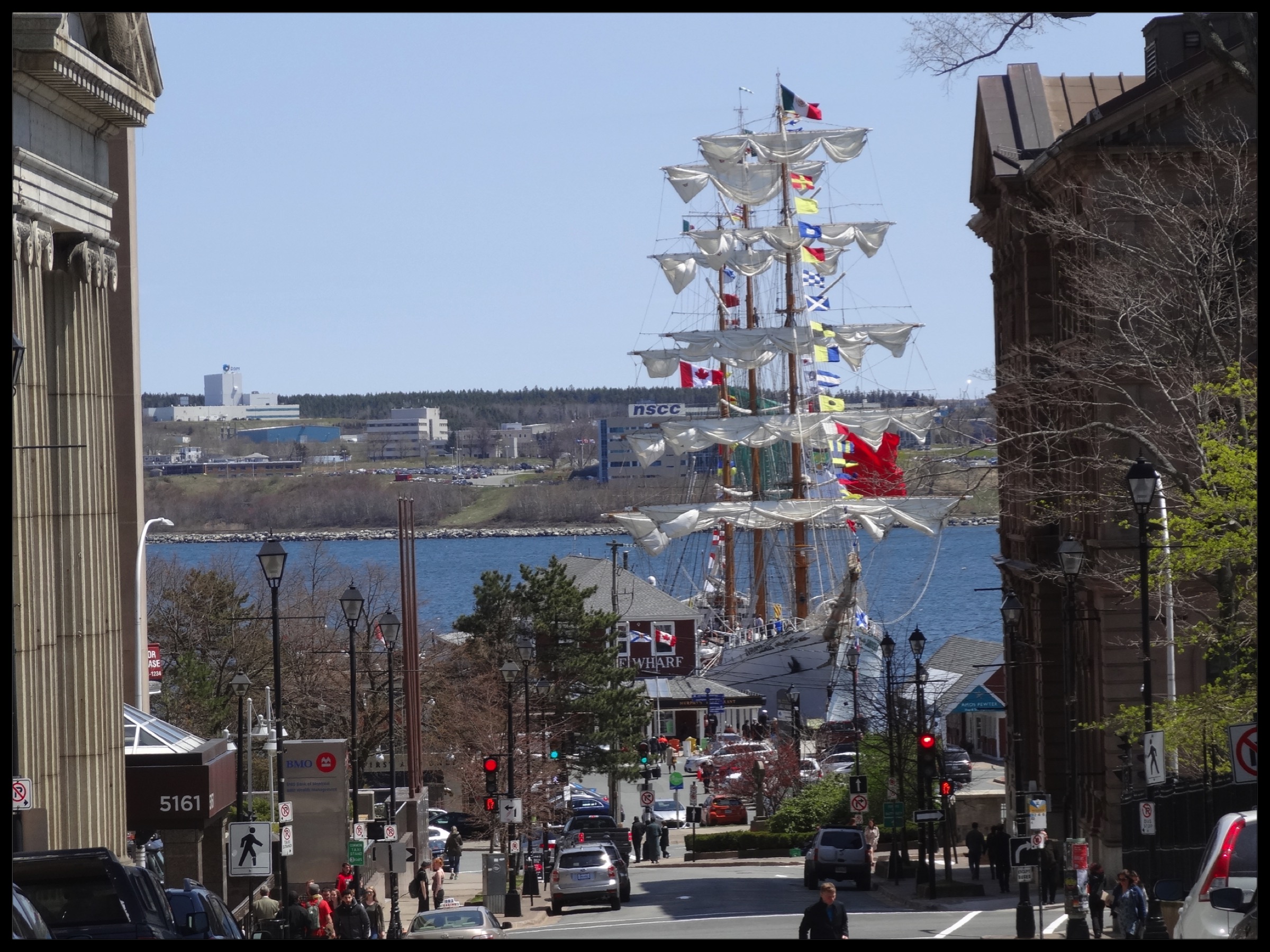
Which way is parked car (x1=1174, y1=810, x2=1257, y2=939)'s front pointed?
away from the camera

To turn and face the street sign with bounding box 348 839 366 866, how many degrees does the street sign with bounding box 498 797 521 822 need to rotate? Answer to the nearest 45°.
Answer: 0° — it already faces it

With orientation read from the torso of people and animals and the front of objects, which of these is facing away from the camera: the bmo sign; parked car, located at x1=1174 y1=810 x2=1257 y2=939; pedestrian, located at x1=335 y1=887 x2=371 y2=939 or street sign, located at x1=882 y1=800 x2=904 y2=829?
the parked car

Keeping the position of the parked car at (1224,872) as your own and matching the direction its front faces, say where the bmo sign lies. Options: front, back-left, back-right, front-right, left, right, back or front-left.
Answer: front-left

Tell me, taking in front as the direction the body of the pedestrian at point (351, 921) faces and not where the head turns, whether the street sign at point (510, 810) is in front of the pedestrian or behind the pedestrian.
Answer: behind

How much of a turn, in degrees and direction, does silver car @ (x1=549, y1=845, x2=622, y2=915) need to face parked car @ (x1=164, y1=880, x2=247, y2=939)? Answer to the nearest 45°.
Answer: approximately 180°

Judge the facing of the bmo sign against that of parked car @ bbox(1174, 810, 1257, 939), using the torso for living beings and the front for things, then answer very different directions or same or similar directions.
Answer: very different directions

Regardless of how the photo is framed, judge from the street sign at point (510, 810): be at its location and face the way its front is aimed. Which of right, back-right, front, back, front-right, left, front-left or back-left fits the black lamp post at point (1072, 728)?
front-left

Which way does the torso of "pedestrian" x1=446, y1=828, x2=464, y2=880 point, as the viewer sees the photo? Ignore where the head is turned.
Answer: away from the camera

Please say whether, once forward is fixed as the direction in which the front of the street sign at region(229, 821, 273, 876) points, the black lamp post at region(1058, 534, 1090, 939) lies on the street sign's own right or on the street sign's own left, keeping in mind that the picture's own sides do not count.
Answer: on the street sign's own left
